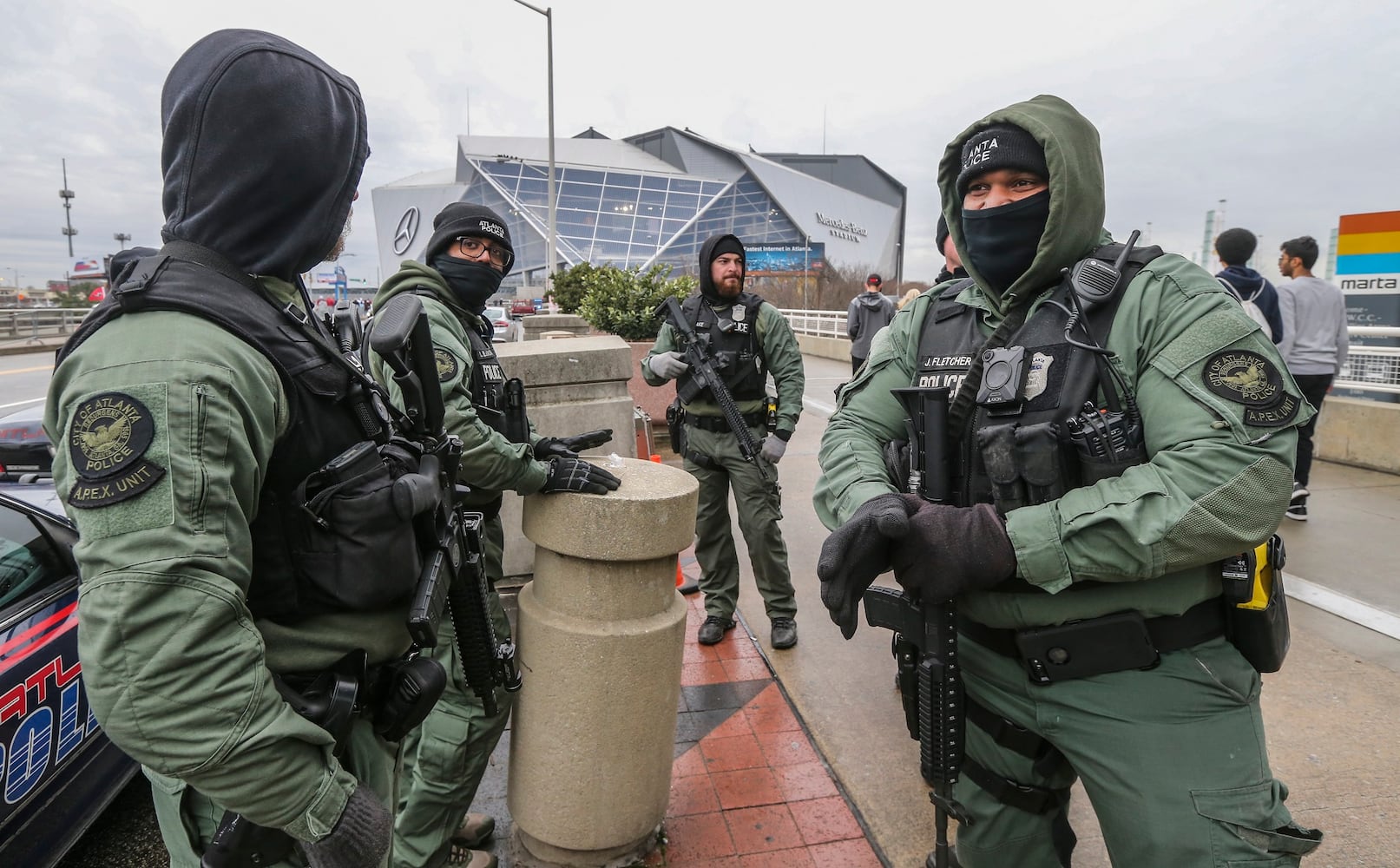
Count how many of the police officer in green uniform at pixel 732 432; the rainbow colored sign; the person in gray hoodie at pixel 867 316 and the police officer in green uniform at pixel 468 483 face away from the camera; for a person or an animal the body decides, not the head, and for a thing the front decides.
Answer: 1

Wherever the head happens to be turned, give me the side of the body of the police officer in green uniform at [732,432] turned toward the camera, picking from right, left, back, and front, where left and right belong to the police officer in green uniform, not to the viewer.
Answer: front

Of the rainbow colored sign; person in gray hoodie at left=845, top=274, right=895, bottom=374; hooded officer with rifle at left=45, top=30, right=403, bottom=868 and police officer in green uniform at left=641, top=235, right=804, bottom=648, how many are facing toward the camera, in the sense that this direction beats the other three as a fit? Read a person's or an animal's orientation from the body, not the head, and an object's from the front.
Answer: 2

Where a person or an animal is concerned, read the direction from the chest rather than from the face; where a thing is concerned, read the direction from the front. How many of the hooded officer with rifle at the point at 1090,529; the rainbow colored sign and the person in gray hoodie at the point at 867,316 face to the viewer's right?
0

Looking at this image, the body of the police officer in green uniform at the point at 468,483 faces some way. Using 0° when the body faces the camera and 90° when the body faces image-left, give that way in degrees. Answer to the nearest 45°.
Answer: approximately 315°

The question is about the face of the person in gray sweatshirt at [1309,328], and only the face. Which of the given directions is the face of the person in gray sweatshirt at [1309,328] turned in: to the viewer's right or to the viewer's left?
to the viewer's left

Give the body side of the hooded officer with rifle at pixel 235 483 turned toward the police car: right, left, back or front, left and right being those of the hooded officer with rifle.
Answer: left

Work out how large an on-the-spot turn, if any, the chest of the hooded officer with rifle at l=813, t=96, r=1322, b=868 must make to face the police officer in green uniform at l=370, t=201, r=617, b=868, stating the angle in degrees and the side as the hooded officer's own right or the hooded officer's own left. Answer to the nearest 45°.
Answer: approximately 45° to the hooded officer's own right

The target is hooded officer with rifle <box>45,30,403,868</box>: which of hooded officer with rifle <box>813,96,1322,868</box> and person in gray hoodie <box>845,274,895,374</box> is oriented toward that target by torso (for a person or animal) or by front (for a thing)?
hooded officer with rifle <box>813,96,1322,868</box>

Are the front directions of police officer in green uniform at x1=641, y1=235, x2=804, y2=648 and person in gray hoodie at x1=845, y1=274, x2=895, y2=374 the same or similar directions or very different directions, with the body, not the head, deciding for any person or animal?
very different directions
